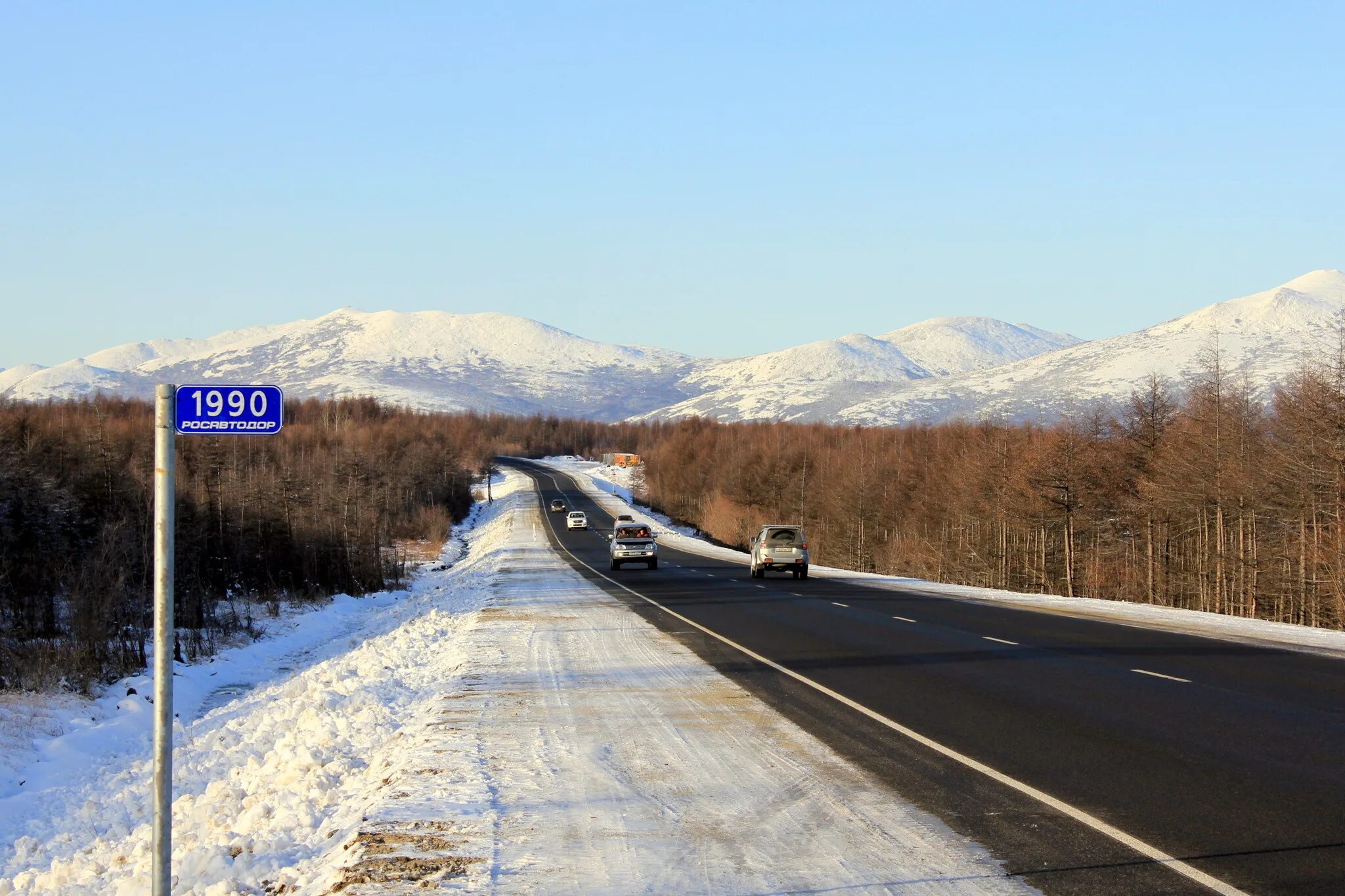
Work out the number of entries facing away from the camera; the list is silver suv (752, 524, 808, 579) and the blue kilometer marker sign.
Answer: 1

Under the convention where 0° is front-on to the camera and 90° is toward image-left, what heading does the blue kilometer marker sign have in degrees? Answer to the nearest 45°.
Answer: approximately 0°

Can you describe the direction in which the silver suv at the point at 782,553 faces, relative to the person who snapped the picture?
facing away from the viewer

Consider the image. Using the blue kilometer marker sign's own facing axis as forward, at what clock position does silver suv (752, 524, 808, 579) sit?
The silver suv is roughly at 7 o'clock from the blue kilometer marker sign.

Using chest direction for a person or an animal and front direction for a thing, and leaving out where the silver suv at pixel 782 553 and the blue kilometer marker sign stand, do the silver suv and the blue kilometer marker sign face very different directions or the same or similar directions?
very different directions

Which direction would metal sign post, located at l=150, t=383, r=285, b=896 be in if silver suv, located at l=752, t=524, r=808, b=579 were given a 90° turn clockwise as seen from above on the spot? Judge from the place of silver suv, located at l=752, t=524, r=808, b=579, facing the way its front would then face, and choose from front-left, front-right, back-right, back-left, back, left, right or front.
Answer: right

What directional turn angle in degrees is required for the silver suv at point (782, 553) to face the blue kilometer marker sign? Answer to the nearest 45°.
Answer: approximately 180°
